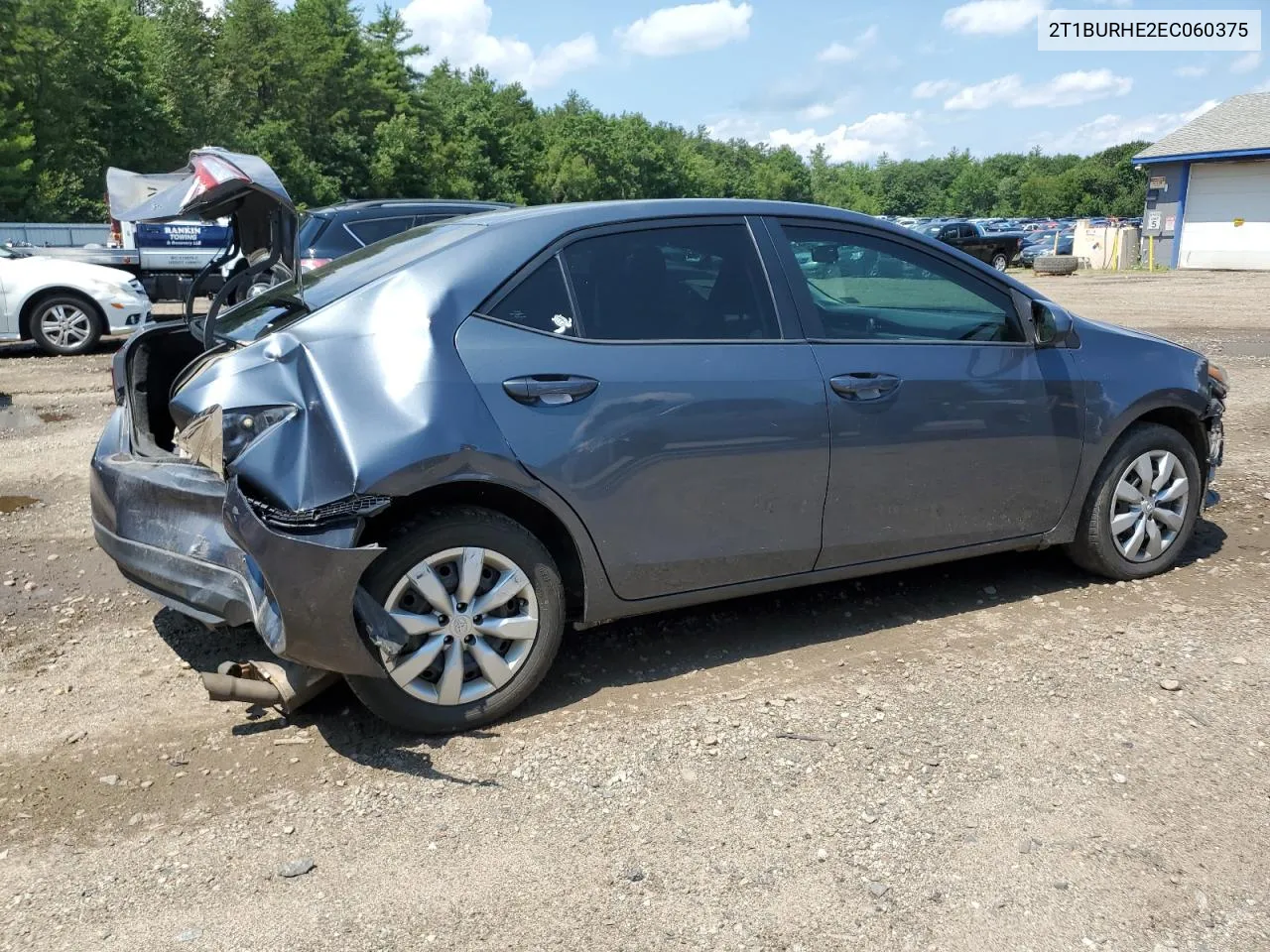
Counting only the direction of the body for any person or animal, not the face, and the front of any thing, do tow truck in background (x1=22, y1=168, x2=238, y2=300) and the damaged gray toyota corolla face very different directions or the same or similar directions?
same or similar directions

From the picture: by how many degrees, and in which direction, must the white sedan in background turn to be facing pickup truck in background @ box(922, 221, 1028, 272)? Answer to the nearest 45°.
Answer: approximately 45° to its left

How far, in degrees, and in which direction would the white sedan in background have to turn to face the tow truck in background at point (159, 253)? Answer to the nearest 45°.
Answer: approximately 90° to its left

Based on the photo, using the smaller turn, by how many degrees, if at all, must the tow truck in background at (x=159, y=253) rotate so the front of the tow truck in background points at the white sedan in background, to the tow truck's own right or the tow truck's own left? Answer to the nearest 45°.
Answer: approximately 90° to the tow truck's own right

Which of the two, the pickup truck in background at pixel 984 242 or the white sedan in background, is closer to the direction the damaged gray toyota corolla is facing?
the pickup truck in background

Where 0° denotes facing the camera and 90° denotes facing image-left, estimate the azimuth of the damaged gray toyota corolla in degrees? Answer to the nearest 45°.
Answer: approximately 225°

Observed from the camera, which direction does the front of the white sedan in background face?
facing to the right of the viewer

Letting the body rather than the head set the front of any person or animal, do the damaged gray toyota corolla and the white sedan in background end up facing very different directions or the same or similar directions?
same or similar directions

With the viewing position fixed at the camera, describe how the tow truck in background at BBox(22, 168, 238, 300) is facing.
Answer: facing to the right of the viewer

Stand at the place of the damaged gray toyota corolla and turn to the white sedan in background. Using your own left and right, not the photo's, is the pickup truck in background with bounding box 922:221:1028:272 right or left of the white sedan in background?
right

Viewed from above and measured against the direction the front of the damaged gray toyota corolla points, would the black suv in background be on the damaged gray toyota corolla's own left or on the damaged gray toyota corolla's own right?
on the damaged gray toyota corolla's own left

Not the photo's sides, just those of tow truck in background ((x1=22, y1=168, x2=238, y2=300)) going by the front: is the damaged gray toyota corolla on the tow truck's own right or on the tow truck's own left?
on the tow truck's own right

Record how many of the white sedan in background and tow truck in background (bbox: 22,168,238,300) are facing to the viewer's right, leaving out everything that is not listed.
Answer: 2
